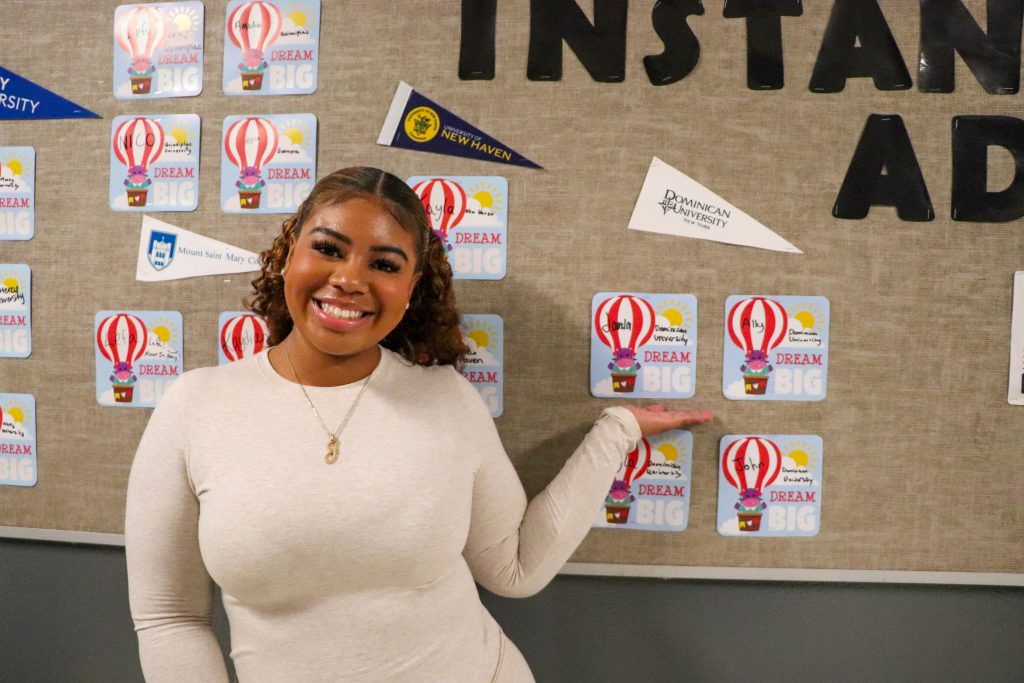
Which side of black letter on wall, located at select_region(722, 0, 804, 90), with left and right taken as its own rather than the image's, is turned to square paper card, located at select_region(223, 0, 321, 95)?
right

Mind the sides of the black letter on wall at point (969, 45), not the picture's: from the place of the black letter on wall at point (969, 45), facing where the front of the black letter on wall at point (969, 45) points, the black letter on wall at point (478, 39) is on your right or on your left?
on your right

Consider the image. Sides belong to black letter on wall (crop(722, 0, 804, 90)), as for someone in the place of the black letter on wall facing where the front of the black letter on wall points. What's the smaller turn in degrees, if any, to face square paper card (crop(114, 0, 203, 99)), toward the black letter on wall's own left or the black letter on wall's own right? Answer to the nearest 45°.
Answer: approximately 90° to the black letter on wall's own right

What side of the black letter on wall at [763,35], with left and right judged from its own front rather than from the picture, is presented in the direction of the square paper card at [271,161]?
right

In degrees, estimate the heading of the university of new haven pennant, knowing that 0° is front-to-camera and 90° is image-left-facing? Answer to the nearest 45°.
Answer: approximately 0°
